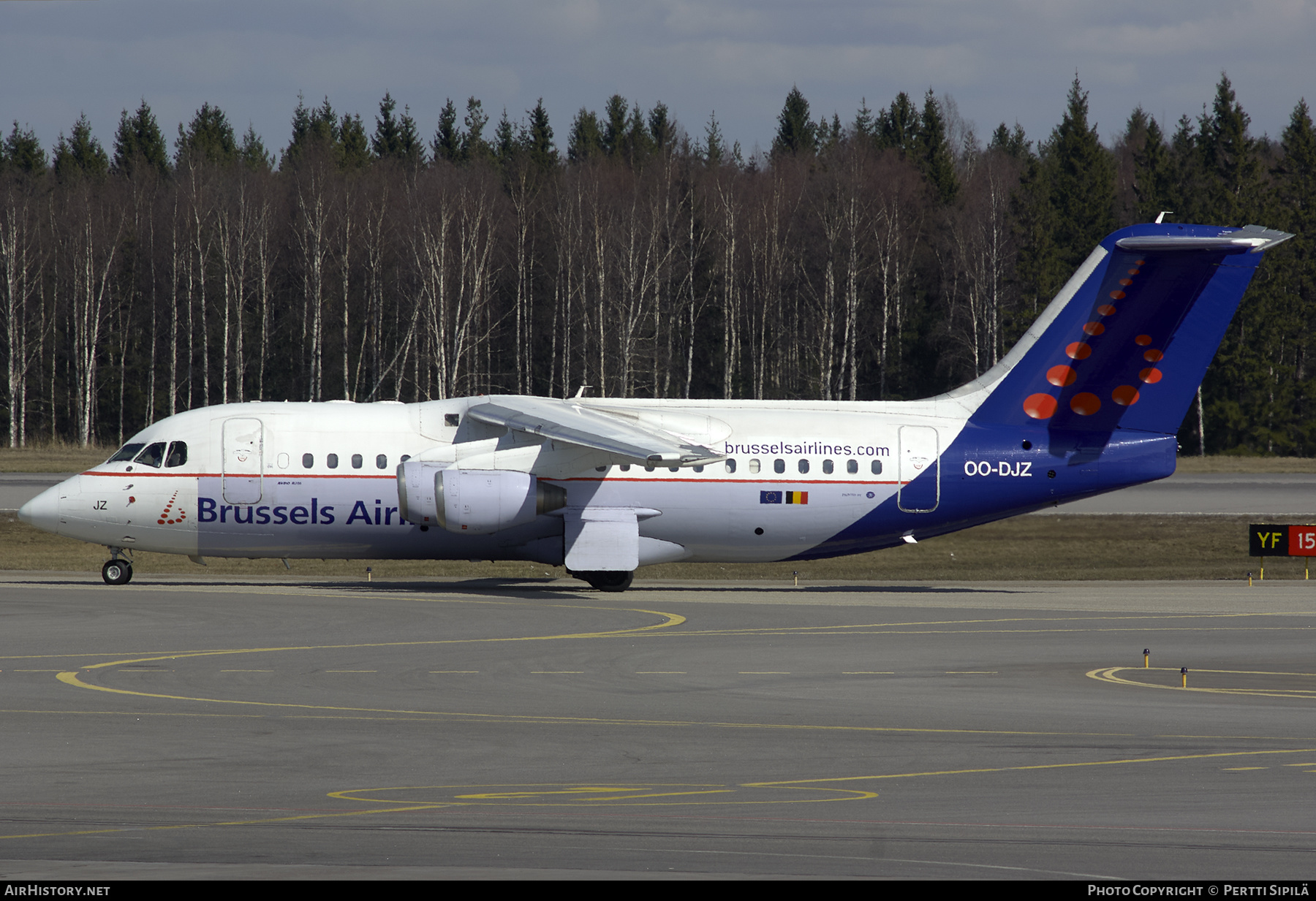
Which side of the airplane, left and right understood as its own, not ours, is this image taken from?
left
